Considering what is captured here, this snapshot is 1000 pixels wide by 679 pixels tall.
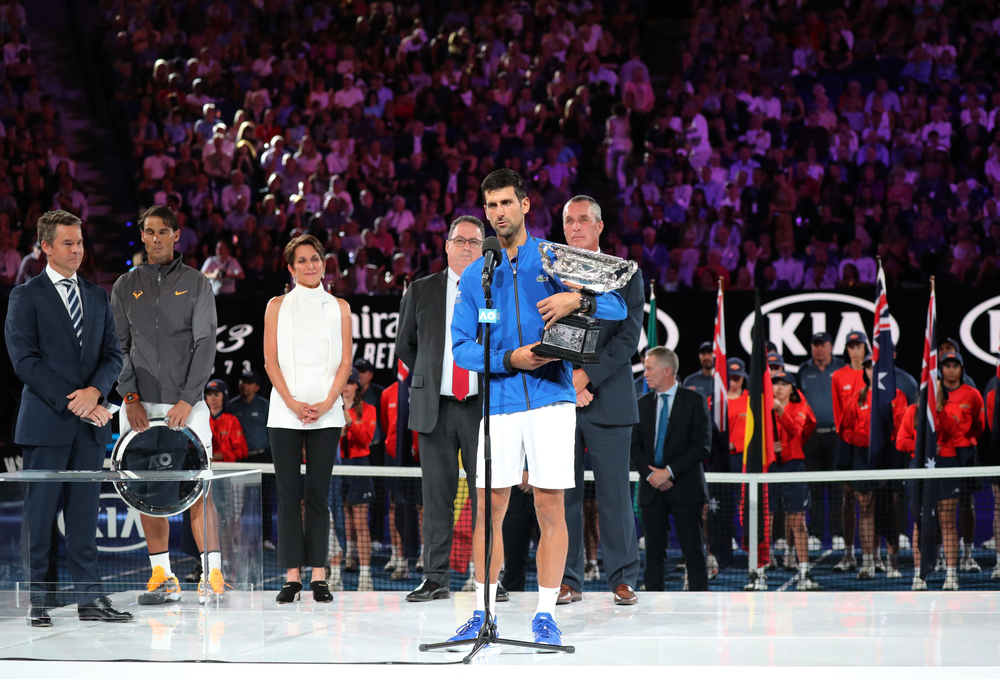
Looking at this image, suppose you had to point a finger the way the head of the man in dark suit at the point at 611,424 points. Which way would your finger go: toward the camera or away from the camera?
toward the camera

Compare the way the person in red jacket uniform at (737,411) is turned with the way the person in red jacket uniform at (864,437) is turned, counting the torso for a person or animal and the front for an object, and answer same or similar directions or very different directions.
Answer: same or similar directions

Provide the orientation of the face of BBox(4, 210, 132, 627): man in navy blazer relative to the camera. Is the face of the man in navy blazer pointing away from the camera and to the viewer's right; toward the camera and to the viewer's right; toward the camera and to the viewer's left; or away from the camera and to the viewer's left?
toward the camera and to the viewer's right

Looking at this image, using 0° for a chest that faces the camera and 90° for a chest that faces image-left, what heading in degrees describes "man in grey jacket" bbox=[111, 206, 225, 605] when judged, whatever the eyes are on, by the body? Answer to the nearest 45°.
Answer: approximately 0°

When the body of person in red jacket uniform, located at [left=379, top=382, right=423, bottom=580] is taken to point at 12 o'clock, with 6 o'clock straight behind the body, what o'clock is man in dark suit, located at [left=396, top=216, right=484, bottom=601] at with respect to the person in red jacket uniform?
The man in dark suit is roughly at 12 o'clock from the person in red jacket uniform.

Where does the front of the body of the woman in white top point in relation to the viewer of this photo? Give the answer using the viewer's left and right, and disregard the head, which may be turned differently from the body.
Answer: facing the viewer

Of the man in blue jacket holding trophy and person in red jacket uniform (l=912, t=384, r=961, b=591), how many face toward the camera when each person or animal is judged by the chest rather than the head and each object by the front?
2

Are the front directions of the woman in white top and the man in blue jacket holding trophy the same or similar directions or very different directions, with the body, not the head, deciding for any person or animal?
same or similar directions

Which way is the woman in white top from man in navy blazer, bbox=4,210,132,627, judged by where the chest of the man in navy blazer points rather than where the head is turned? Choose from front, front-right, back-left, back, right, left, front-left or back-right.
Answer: front-left

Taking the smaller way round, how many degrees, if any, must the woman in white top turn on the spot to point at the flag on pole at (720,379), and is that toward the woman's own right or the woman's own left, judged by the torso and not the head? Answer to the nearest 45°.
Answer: approximately 135° to the woman's own left

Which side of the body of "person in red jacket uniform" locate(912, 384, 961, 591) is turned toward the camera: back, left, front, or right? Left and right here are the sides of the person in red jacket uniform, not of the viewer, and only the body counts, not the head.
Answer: front

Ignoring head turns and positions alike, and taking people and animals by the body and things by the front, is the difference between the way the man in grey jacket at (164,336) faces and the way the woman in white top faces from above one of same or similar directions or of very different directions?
same or similar directions

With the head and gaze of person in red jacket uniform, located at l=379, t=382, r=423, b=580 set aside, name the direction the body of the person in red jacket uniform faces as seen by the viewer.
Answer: toward the camera

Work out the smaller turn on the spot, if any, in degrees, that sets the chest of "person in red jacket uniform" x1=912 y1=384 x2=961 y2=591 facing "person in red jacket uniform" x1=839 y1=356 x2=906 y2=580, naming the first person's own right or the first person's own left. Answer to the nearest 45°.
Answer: approximately 90° to the first person's own right

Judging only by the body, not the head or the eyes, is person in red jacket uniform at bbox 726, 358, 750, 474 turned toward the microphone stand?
yes
